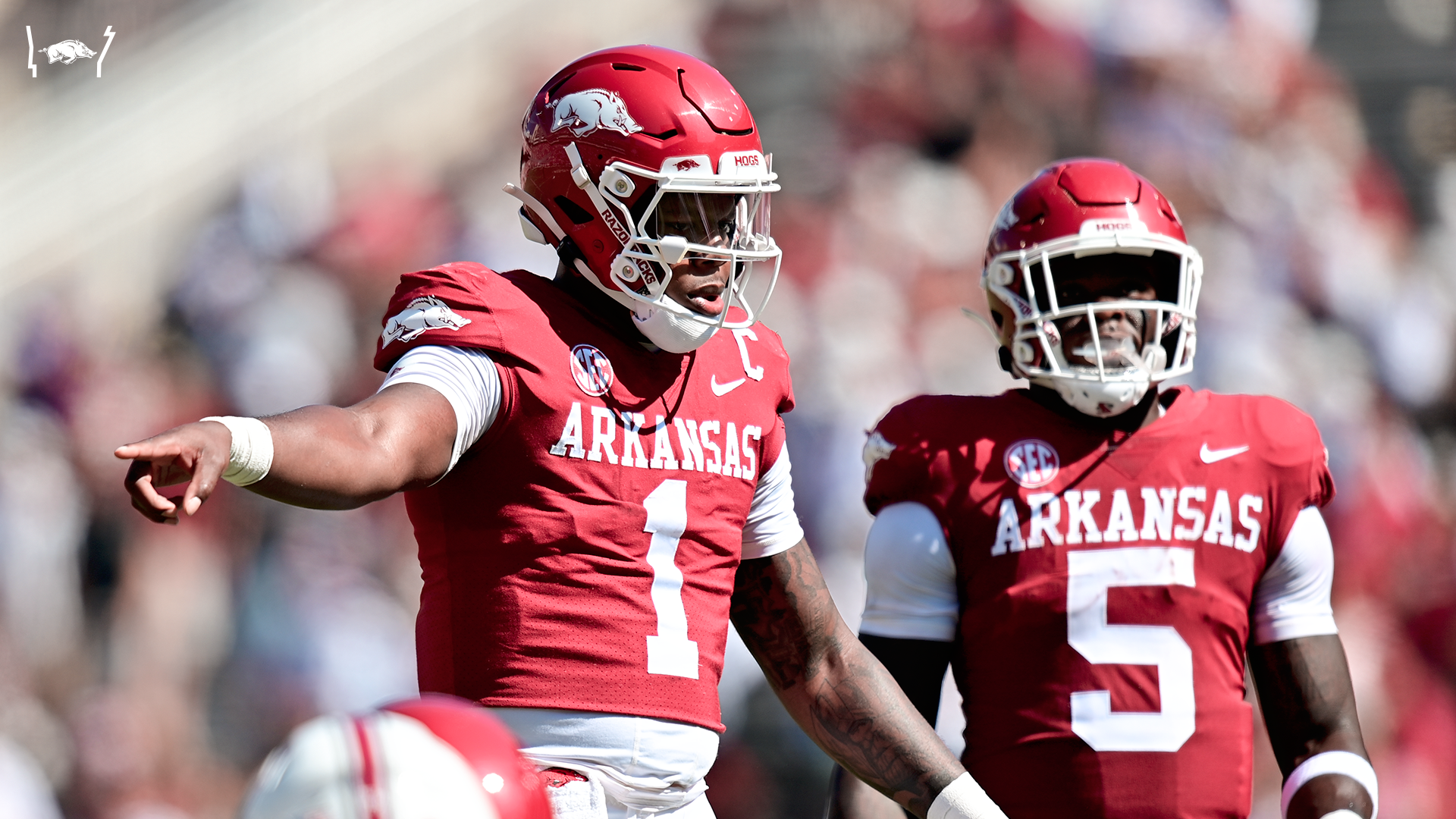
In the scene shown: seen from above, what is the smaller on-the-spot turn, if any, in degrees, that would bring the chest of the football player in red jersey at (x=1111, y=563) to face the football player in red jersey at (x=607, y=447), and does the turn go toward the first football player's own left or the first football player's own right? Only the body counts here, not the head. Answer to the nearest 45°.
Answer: approximately 45° to the first football player's own right

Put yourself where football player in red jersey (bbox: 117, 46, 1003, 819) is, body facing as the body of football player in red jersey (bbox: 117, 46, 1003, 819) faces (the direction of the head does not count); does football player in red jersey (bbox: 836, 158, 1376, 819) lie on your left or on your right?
on your left

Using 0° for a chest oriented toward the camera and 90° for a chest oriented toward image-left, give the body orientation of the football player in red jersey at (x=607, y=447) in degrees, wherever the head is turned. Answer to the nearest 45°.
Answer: approximately 315°

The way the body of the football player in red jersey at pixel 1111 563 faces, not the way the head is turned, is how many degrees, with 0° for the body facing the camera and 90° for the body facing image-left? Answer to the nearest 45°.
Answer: approximately 0°
